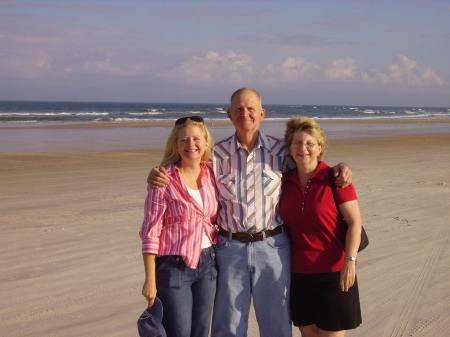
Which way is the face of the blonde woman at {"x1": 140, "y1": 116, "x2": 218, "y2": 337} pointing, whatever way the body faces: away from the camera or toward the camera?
toward the camera

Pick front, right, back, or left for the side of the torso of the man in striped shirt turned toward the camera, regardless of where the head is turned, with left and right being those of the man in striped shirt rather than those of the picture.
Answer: front

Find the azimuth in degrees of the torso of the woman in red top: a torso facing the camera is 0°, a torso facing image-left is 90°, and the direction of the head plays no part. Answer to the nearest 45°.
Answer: approximately 45°

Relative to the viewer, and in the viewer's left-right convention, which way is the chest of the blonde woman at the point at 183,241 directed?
facing the viewer and to the right of the viewer

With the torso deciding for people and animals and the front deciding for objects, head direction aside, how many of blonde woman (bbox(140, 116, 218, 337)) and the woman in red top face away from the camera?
0

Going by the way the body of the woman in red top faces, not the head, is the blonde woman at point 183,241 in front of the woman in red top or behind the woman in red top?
in front

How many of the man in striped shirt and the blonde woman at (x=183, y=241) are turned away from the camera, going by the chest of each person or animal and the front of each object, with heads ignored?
0

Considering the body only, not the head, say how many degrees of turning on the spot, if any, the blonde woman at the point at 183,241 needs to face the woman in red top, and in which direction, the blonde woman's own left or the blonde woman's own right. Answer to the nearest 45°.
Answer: approximately 45° to the blonde woman's own left

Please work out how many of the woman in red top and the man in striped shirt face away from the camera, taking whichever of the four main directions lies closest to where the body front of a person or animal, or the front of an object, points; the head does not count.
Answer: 0
